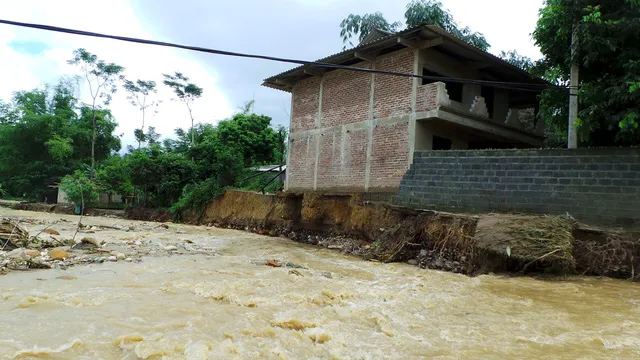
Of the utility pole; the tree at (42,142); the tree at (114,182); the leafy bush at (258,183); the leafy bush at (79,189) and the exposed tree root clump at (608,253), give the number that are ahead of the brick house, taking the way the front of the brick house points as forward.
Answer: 2

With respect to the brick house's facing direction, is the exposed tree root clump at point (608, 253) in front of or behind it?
in front

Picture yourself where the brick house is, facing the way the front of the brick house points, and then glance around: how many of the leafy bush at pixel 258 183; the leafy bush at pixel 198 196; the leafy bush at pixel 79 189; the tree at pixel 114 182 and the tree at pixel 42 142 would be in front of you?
0

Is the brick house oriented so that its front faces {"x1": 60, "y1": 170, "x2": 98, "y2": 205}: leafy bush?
no

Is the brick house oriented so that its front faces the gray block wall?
yes

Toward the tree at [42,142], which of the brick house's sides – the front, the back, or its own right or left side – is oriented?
back

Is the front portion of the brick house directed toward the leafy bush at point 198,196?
no

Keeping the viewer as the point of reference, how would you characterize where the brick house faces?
facing the viewer and to the right of the viewer

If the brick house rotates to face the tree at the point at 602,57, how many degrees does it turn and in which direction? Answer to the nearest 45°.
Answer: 0° — it already faces it

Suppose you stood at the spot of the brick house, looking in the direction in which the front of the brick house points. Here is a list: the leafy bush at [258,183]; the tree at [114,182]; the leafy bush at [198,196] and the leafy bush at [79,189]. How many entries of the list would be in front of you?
0

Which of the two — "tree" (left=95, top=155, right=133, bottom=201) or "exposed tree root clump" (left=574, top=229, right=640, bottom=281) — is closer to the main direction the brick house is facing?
the exposed tree root clump

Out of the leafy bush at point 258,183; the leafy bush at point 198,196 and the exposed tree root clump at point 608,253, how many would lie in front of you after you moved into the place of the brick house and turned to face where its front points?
1
